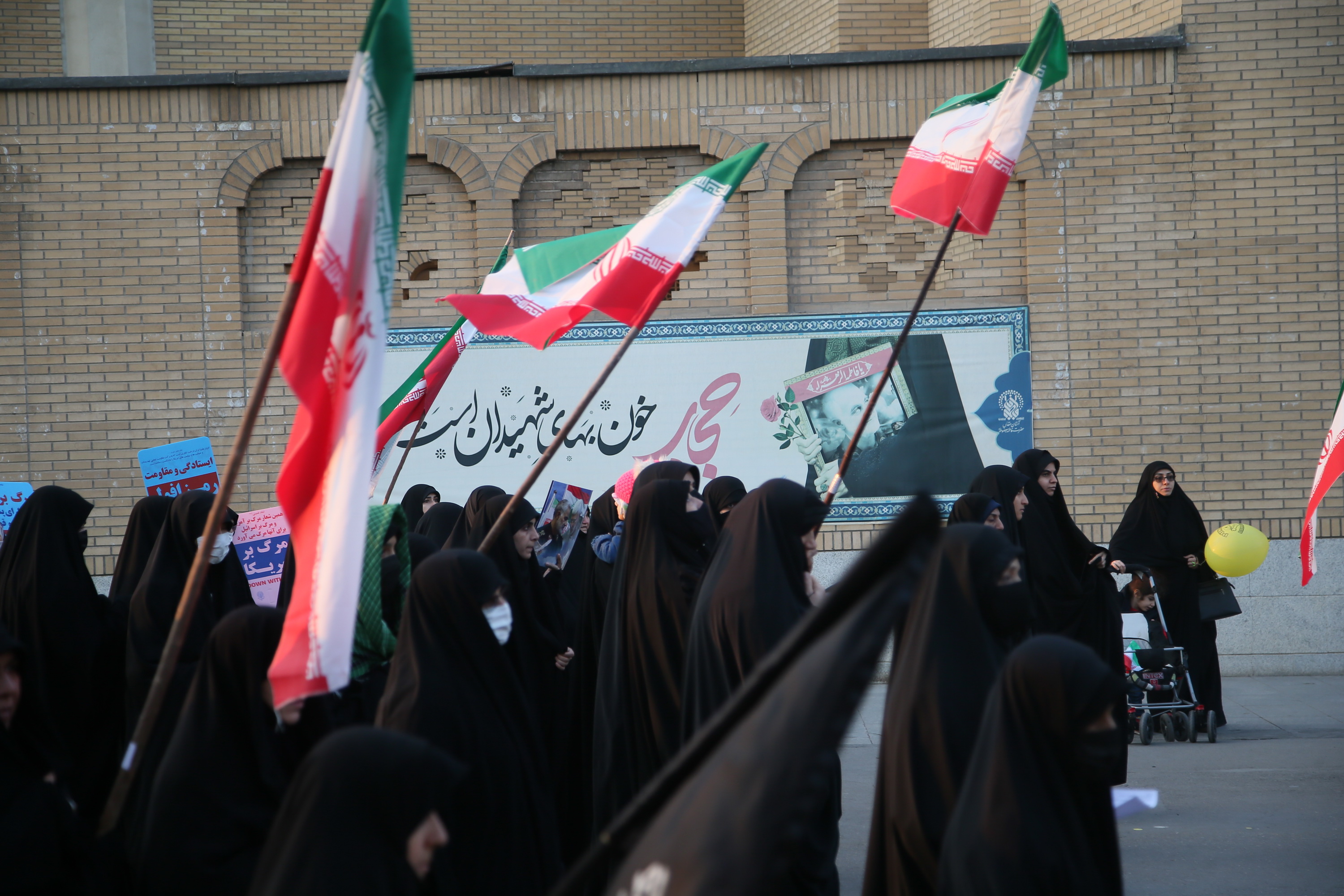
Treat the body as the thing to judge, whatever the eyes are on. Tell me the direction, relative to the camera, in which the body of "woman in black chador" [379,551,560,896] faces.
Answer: to the viewer's right

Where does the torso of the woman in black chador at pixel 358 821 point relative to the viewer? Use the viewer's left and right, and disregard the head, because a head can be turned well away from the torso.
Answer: facing to the right of the viewer

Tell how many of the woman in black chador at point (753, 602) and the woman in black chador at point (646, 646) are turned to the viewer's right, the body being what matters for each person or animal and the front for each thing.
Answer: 2

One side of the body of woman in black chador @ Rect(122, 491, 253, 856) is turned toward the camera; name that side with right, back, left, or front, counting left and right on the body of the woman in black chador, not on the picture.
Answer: right

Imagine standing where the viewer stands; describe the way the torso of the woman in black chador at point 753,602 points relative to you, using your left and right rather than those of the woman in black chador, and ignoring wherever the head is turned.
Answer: facing to the right of the viewer

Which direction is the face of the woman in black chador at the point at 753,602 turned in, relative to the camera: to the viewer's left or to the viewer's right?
to the viewer's right

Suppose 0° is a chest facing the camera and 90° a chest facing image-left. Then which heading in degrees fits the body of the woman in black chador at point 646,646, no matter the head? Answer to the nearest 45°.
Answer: approximately 270°

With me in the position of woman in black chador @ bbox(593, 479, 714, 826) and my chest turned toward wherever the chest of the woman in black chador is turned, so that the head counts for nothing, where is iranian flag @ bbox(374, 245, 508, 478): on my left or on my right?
on my left

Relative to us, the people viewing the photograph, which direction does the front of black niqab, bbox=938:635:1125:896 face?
facing to the right of the viewer
